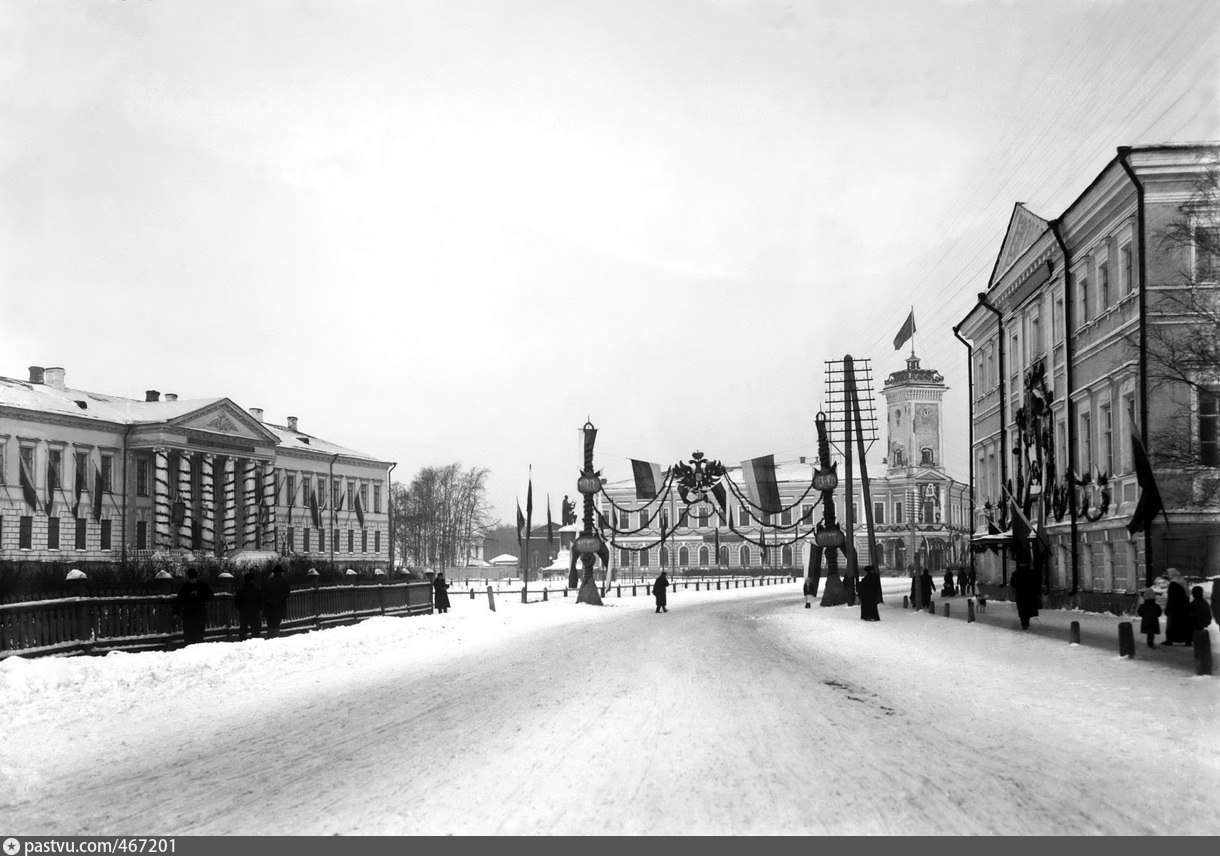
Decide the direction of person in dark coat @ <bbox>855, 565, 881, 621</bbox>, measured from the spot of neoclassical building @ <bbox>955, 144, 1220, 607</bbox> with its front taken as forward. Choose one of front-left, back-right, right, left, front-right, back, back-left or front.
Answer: front

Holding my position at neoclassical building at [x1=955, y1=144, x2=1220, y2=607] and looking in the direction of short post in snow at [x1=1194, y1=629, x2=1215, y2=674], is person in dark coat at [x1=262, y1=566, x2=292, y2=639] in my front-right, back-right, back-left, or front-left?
front-right

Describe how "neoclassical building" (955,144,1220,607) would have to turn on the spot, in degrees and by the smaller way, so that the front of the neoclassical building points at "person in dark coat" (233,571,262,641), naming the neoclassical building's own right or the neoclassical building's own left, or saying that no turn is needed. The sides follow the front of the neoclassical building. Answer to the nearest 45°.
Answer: approximately 45° to the neoclassical building's own left

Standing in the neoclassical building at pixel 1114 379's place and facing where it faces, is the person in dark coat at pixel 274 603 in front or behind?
in front

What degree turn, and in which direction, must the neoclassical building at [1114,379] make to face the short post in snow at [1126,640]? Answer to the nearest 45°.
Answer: approximately 90° to its left

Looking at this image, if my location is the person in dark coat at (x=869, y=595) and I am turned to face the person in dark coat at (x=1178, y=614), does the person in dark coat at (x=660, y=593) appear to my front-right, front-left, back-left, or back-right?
back-right

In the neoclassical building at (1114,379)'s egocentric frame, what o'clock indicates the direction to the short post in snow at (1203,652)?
The short post in snow is roughly at 9 o'clock from the neoclassical building.

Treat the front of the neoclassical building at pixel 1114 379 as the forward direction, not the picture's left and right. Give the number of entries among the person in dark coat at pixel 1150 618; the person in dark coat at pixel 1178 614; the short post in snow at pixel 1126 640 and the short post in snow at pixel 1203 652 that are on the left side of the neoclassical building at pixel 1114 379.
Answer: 4

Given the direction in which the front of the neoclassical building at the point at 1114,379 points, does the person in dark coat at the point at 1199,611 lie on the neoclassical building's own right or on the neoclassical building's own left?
on the neoclassical building's own left

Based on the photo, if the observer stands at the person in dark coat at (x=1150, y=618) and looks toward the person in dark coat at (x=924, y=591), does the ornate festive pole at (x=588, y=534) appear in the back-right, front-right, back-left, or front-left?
front-left

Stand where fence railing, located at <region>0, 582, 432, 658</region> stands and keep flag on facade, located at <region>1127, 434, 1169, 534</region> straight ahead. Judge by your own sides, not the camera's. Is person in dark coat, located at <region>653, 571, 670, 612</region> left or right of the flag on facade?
left

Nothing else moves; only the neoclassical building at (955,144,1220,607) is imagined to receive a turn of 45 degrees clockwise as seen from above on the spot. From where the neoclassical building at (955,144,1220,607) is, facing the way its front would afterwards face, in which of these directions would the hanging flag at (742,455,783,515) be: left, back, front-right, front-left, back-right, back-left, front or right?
front

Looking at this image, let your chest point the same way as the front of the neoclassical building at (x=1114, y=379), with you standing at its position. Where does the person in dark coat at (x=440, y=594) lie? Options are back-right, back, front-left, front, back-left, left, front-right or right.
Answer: front

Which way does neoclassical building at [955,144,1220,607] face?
to the viewer's left

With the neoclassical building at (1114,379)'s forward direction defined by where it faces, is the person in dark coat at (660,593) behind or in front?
in front

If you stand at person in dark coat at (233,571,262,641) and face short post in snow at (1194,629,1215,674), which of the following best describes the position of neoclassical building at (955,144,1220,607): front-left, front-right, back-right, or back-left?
front-left

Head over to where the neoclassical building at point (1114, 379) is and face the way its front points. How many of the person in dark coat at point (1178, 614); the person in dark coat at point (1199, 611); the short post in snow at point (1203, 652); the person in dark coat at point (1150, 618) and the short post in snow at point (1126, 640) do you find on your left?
5

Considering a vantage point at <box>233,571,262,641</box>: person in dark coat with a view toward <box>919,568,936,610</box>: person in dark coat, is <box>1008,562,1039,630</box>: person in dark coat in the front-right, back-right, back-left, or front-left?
front-right
